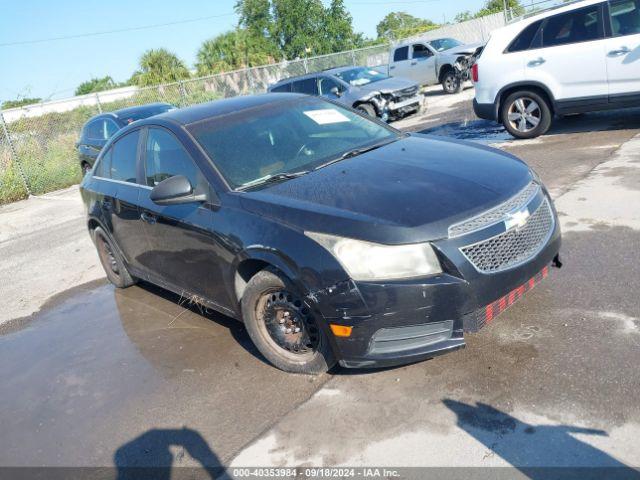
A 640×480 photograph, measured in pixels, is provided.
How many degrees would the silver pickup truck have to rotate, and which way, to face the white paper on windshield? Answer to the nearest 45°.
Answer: approximately 45° to its right

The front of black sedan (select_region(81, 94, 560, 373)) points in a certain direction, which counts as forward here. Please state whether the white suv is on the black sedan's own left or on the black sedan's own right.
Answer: on the black sedan's own left

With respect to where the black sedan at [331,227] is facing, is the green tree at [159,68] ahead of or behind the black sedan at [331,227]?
behind

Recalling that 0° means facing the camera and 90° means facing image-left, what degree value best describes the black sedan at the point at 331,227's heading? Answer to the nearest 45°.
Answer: approximately 315°

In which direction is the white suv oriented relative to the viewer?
to the viewer's right

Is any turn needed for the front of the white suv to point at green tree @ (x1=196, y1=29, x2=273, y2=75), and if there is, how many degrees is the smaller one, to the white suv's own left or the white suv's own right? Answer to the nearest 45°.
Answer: approximately 135° to the white suv's own left

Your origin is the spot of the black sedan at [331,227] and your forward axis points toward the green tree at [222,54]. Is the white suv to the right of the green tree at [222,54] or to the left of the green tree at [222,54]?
right
